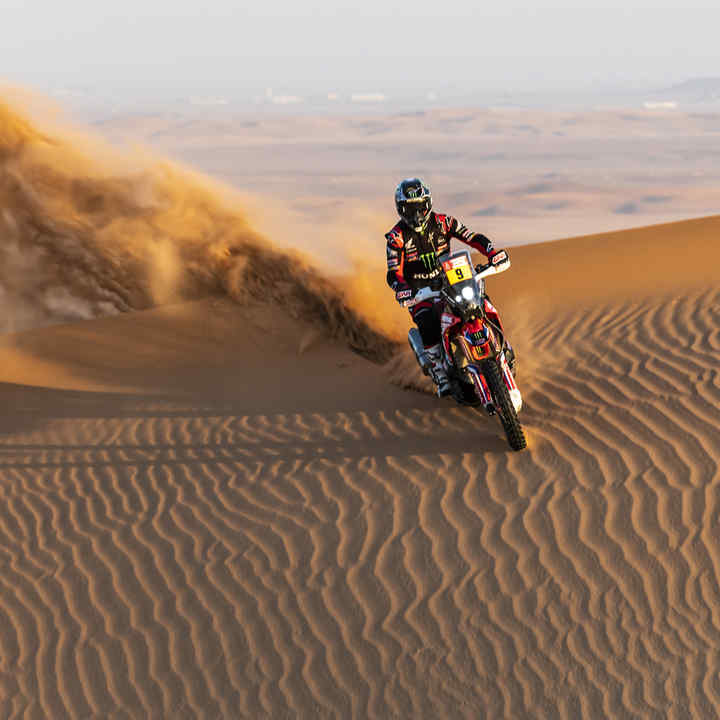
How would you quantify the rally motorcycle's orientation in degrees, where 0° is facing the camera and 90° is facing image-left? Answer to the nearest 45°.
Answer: approximately 0°
